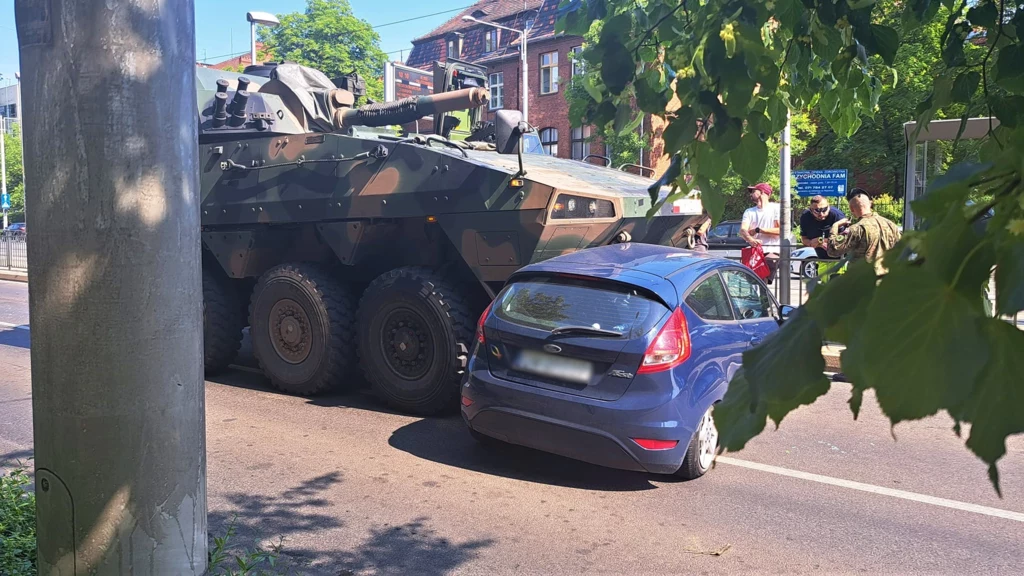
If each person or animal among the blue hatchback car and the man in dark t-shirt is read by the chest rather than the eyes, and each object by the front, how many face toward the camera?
1

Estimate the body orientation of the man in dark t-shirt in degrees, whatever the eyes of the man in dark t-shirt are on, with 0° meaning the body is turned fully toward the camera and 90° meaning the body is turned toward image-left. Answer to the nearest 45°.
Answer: approximately 0°

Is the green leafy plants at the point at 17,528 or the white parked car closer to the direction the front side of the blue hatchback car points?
the white parked car

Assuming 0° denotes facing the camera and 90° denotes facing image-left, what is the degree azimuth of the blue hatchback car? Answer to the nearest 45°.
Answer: approximately 225°

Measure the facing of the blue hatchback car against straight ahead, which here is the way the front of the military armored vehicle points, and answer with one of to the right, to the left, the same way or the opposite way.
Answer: to the left

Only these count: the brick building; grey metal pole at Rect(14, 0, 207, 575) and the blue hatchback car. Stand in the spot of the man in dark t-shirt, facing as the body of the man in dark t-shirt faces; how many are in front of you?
2
